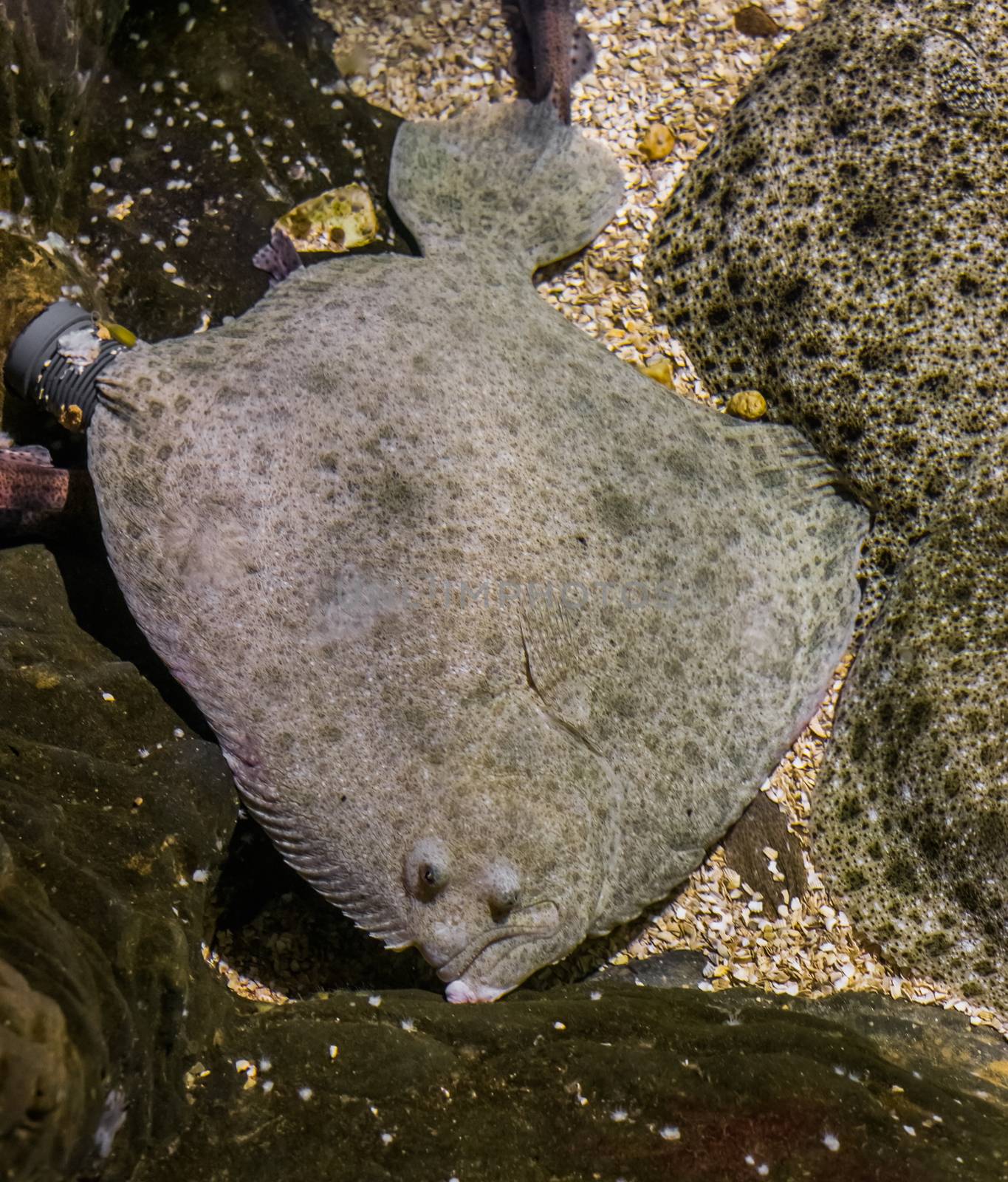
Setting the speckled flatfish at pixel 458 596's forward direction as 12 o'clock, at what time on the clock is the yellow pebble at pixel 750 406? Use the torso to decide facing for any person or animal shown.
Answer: The yellow pebble is roughly at 7 o'clock from the speckled flatfish.

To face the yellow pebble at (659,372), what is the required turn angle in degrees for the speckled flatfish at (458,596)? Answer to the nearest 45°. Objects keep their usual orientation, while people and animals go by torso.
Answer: approximately 180°

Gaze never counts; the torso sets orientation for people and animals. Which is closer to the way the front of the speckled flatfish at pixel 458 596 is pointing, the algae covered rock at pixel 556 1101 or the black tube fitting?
the algae covered rock

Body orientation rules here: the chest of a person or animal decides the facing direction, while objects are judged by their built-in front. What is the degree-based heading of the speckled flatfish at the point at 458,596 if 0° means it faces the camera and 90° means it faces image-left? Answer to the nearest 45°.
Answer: approximately 0°

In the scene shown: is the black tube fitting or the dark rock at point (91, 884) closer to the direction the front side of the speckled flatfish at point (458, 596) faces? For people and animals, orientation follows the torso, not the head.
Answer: the dark rock

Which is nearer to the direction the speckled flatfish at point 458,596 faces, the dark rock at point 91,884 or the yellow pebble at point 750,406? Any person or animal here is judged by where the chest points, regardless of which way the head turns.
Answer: the dark rock

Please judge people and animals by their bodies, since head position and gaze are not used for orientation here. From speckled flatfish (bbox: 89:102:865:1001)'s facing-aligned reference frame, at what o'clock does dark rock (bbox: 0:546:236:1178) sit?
The dark rock is roughly at 1 o'clock from the speckled flatfish.

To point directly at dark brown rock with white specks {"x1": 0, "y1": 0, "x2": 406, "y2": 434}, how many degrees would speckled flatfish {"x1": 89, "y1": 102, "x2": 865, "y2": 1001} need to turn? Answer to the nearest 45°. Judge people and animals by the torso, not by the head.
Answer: approximately 135° to its right

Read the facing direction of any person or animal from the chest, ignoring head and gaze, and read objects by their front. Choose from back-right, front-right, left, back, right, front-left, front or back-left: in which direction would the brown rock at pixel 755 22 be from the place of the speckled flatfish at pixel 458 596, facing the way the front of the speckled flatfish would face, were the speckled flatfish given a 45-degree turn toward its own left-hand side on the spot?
back-left

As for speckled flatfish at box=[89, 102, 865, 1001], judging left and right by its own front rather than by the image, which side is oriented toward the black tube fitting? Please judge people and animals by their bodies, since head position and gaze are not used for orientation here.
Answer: right

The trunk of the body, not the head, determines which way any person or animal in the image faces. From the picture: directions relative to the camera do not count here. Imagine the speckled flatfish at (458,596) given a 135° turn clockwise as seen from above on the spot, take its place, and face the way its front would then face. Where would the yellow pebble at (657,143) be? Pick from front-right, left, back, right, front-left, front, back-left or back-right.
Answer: front-right
